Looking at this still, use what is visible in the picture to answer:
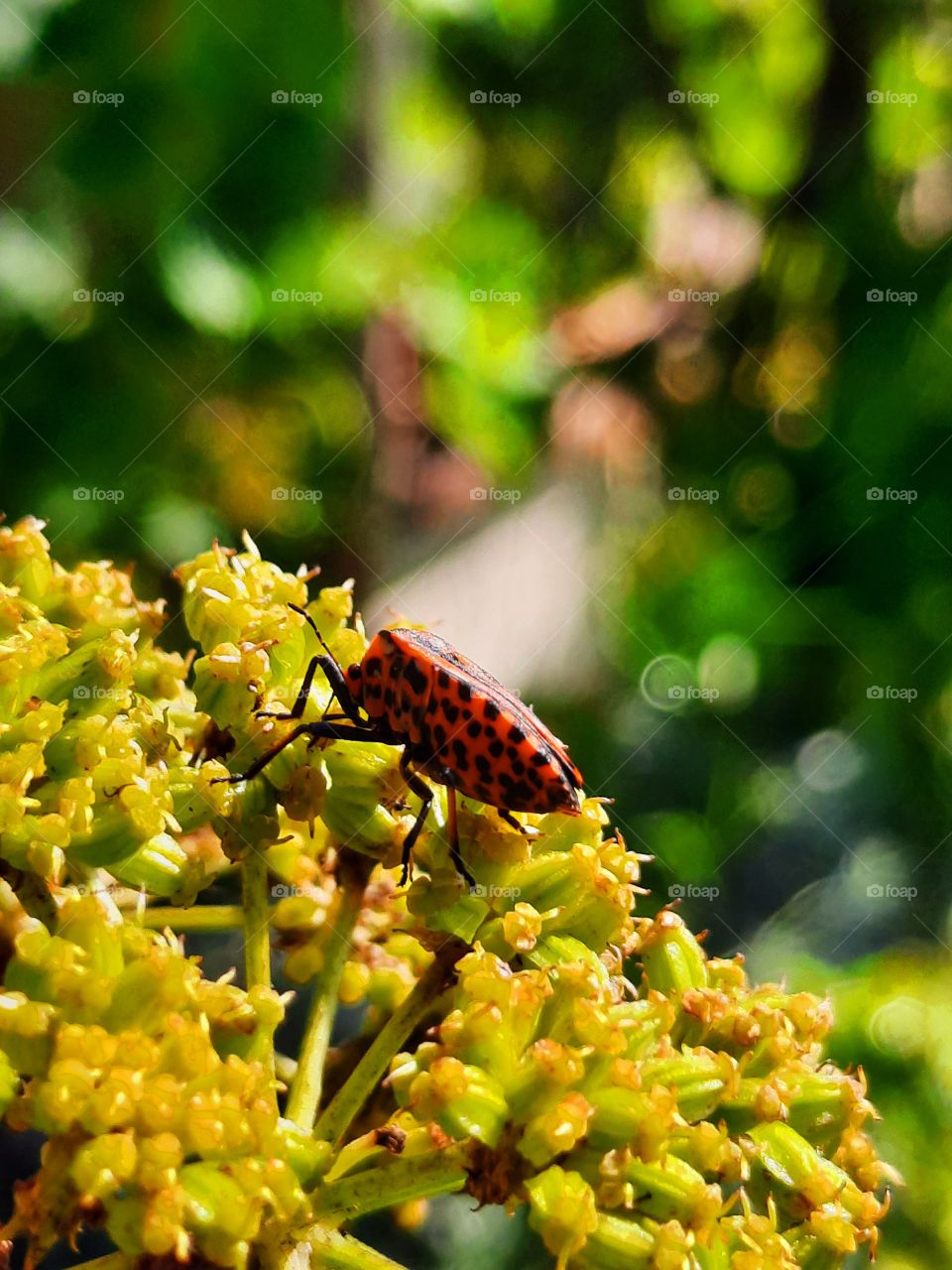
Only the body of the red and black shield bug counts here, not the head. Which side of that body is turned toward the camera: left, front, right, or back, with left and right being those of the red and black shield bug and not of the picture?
left
